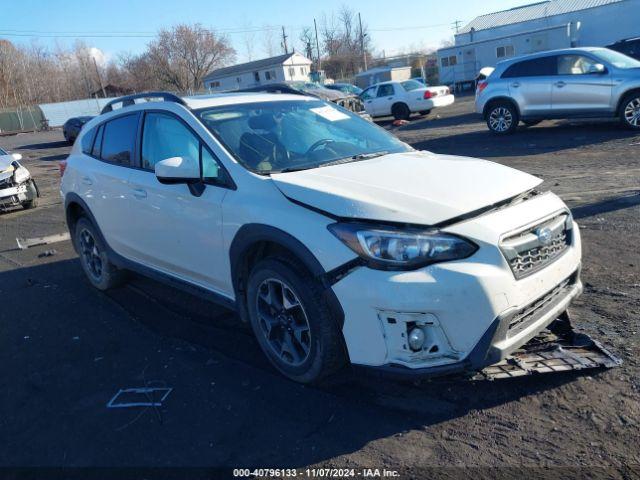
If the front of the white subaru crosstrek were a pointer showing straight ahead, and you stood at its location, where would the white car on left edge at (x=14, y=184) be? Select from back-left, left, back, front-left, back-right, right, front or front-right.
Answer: back

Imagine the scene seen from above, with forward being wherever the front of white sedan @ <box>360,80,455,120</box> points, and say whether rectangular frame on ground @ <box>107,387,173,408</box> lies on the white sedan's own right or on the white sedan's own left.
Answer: on the white sedan's own left

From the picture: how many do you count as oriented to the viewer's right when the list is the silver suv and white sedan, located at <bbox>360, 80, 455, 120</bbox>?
1

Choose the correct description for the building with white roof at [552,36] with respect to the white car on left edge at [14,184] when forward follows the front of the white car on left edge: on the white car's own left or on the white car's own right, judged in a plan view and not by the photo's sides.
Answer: on the white car's own left

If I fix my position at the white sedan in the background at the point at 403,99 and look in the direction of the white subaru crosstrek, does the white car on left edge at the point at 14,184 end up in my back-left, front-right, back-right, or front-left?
front-right

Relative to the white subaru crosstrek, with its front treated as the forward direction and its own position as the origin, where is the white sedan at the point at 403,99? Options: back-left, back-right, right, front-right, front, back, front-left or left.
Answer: back-left

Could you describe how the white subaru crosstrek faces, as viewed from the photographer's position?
facing the viewer and to the right of the viewer

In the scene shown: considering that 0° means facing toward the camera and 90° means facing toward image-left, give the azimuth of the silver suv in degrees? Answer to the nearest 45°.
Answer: approximately 270°

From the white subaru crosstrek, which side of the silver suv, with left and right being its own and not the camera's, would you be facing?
right

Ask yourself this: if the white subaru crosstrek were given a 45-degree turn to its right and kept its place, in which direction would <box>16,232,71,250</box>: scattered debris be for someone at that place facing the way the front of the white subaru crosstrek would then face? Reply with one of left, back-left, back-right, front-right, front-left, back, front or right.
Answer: back-right

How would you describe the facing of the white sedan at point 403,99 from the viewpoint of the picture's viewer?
facing away from the viewer and to the left of the viewer

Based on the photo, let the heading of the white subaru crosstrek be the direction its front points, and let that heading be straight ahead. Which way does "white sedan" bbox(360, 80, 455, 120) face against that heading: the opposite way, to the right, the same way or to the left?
the opposite way

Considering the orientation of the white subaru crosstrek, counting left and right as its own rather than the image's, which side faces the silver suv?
left
